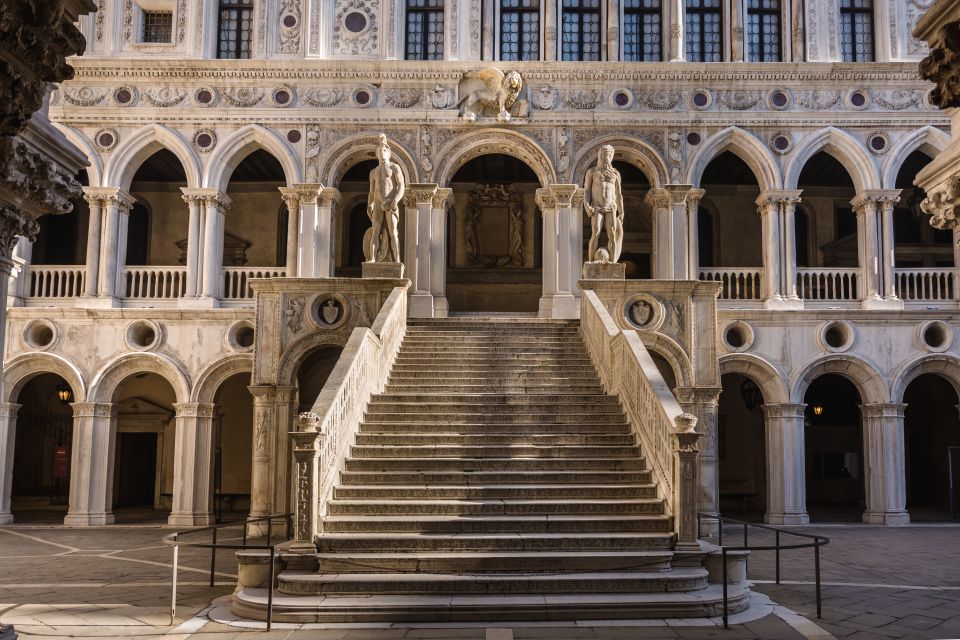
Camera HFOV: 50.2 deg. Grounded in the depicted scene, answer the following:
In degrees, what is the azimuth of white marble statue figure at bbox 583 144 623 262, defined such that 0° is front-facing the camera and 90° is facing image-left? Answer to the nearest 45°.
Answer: approximately 0°

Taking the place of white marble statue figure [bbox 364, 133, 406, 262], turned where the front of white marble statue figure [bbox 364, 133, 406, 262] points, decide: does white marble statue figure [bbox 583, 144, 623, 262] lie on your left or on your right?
on your left

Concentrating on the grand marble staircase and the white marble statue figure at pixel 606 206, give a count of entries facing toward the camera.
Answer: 2

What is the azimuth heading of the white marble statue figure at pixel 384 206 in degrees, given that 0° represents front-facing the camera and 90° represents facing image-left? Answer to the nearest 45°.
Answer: approximately 0°

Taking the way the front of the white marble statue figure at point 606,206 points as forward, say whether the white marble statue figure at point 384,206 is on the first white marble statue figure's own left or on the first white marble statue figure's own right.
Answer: on the first white marble statue figure's own right

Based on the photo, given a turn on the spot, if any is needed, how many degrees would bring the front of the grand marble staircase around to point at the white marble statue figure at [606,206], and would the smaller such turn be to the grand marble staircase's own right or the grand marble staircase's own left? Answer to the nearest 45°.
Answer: approximately 180°

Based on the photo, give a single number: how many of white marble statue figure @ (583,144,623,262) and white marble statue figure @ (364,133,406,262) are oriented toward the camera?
2

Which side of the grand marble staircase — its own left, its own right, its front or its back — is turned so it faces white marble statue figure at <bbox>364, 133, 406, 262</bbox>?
back
